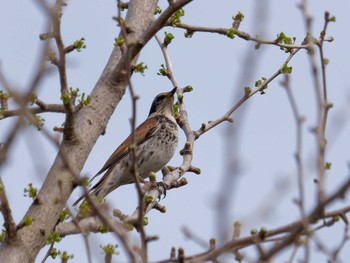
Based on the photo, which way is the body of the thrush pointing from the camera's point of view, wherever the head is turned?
to the viewer's right
